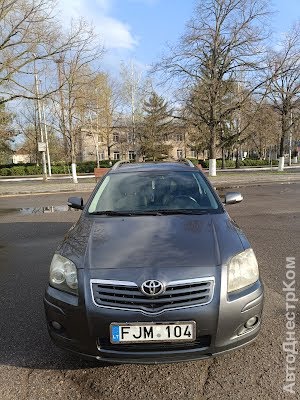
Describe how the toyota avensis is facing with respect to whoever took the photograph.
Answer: facing the viewer
